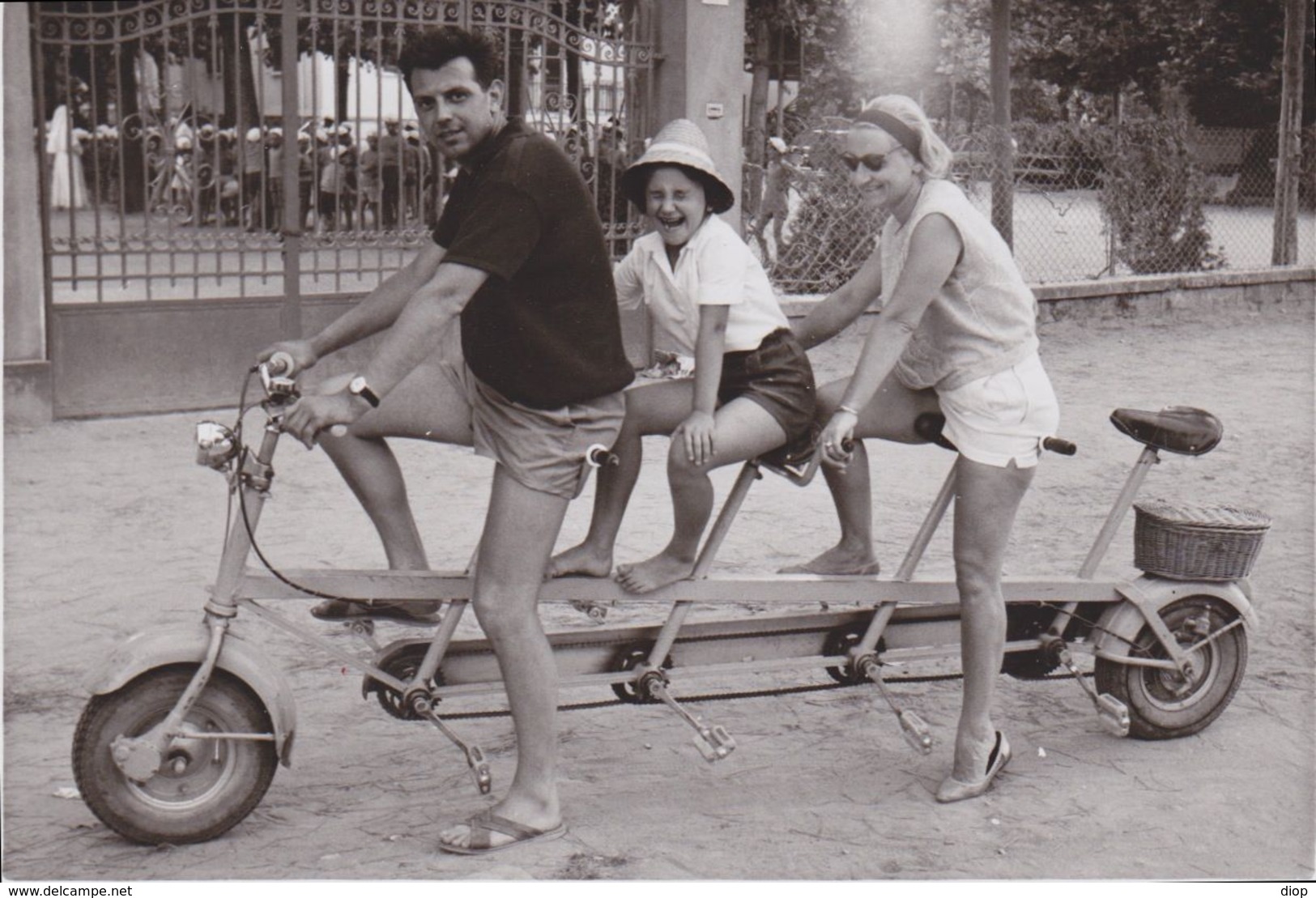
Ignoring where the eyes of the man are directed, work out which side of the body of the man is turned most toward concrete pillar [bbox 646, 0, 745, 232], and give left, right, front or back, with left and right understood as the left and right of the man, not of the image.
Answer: right

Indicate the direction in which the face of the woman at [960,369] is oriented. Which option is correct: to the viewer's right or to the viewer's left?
to the viewer's left

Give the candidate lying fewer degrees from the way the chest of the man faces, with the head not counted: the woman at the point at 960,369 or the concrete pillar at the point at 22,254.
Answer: the concrete pillar

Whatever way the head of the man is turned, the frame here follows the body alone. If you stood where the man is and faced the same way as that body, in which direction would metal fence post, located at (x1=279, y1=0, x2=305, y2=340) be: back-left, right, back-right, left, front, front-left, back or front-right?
right

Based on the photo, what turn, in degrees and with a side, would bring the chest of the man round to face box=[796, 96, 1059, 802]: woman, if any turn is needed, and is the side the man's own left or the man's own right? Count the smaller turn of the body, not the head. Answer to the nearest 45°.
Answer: approximately 180°

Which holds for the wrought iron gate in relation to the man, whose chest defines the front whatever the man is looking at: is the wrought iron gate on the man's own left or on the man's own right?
on the man's own right

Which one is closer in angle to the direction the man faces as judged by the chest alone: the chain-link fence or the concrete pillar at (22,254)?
the concrete pillar

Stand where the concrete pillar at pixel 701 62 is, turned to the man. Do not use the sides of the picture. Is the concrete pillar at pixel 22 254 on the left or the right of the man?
right

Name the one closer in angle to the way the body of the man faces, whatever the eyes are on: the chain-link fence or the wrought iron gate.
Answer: the wrought iron gate

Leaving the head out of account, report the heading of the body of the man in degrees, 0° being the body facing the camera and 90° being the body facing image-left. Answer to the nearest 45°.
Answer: approximately 90°

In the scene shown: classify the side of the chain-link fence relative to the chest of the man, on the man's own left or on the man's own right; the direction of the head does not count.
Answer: on the man's own right
